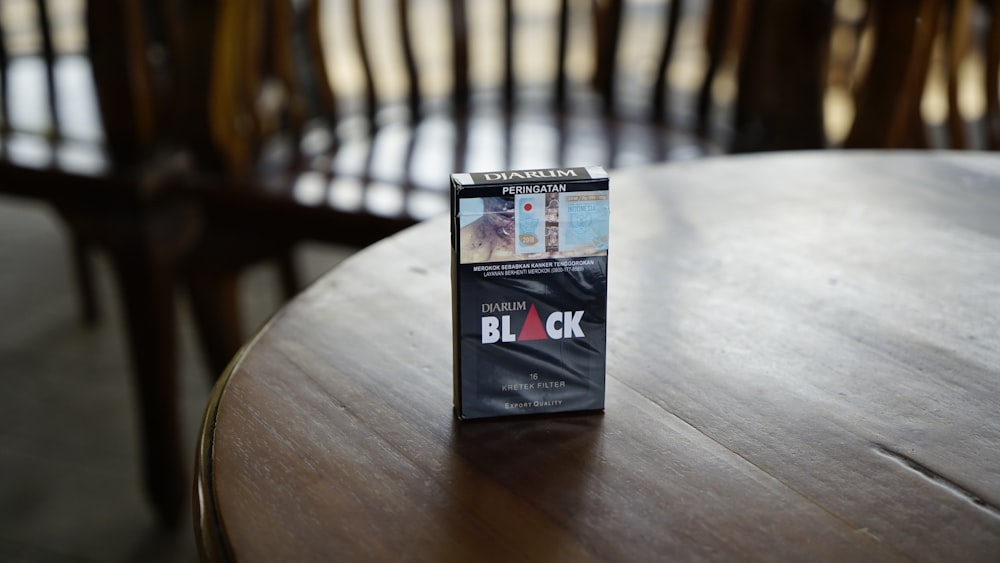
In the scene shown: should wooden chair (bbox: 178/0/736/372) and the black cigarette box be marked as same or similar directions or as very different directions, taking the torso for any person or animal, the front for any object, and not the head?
same or similar directions

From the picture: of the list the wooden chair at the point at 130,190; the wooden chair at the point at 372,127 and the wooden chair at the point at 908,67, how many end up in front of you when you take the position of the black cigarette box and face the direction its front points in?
0

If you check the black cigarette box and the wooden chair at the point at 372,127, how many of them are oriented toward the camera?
2

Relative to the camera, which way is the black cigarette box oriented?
toward the camera

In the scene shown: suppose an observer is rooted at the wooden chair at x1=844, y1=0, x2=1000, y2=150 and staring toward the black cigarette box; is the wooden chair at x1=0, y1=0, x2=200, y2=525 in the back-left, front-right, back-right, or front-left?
front-right

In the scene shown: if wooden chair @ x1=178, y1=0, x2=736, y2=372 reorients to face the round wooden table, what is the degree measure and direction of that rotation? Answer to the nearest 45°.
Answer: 0° — it already faces it

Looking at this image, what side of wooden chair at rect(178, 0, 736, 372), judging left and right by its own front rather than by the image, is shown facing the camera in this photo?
front

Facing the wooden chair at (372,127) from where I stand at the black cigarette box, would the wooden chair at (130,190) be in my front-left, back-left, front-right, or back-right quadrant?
front-left

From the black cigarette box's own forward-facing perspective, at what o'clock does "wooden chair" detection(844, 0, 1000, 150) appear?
The wooden chair is roughly at 7 o'clock from the black cigarette box.

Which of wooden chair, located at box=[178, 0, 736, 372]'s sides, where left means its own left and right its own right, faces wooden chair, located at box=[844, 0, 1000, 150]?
left

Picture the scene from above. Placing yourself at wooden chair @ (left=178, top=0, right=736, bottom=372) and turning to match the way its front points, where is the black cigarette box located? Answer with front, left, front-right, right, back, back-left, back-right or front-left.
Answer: front

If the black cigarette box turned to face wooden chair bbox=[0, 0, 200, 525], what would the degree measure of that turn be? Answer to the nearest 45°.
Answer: approximately 135° to its right

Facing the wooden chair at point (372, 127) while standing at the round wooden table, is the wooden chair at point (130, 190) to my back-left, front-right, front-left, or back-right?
front-left
